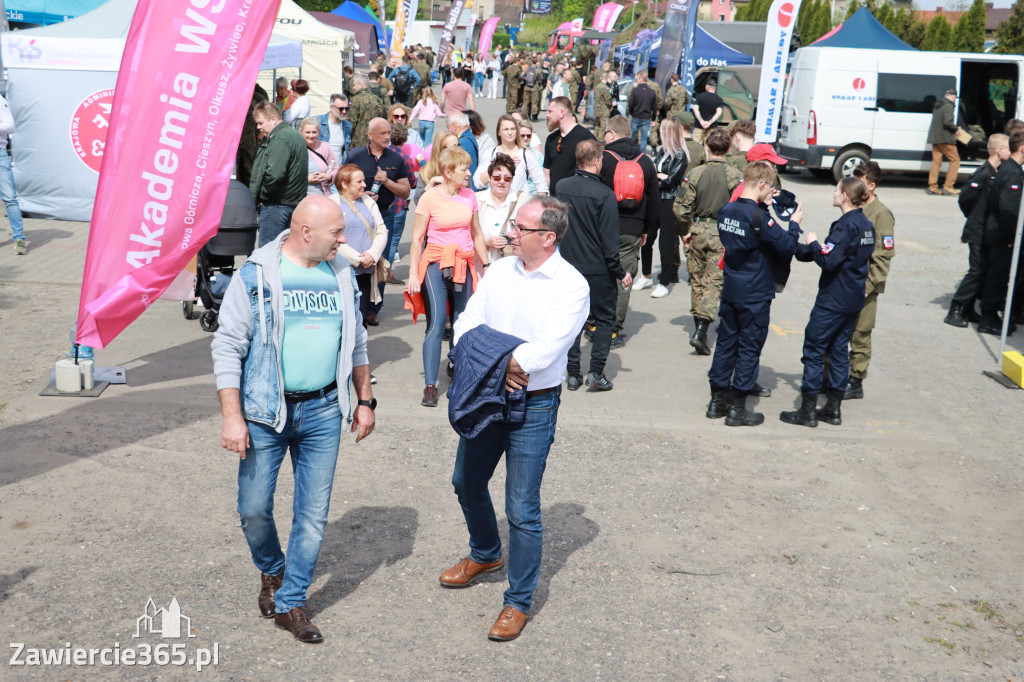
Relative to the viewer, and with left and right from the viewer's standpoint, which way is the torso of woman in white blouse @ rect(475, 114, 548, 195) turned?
facing the viewer

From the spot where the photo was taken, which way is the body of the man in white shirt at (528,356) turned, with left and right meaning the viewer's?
facing the viewer and to the left of the viewer

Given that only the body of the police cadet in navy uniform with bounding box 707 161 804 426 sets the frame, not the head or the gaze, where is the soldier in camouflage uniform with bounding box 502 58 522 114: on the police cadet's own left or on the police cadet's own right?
on the police cadet's own left

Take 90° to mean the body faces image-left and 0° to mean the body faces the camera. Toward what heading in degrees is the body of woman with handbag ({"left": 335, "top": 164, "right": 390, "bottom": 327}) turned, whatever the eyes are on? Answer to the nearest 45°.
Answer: approximately 0°

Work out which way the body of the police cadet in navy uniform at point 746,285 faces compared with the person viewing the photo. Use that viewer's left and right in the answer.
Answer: facing away from the viewer and to the right of the viewer

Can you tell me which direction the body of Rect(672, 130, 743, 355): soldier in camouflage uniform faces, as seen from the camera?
away from the camera

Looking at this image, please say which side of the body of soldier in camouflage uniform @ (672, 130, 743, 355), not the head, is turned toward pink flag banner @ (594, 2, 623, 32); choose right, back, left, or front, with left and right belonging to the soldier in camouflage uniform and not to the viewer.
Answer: front

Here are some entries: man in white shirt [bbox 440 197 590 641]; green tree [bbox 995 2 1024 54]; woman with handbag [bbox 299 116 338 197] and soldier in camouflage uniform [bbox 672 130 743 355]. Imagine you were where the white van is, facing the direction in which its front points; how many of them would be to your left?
1
